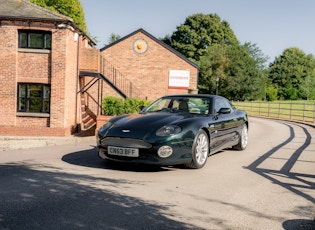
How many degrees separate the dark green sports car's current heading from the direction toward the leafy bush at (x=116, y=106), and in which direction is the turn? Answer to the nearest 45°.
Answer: approximately 135° to its right

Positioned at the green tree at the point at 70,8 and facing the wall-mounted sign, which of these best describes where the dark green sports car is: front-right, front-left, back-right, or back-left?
front-right

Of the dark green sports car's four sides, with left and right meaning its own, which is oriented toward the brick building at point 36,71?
right

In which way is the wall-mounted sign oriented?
toward the camera

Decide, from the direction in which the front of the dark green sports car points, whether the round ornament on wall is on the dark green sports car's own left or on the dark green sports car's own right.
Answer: on the dark green sports car's own right

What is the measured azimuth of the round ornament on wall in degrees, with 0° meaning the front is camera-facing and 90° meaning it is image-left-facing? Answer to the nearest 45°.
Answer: approximately 0°

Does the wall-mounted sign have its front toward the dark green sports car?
yes

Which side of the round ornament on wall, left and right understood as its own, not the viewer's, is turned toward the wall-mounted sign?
left

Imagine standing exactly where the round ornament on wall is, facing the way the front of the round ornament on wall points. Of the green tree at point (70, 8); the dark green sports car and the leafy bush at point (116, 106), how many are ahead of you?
2

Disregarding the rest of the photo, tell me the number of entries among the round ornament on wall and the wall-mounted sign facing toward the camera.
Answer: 2

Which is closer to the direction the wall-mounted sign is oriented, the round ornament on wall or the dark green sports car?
the dark green sports car

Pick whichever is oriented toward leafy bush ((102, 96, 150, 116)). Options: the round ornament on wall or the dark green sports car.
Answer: the round ornament on wall
